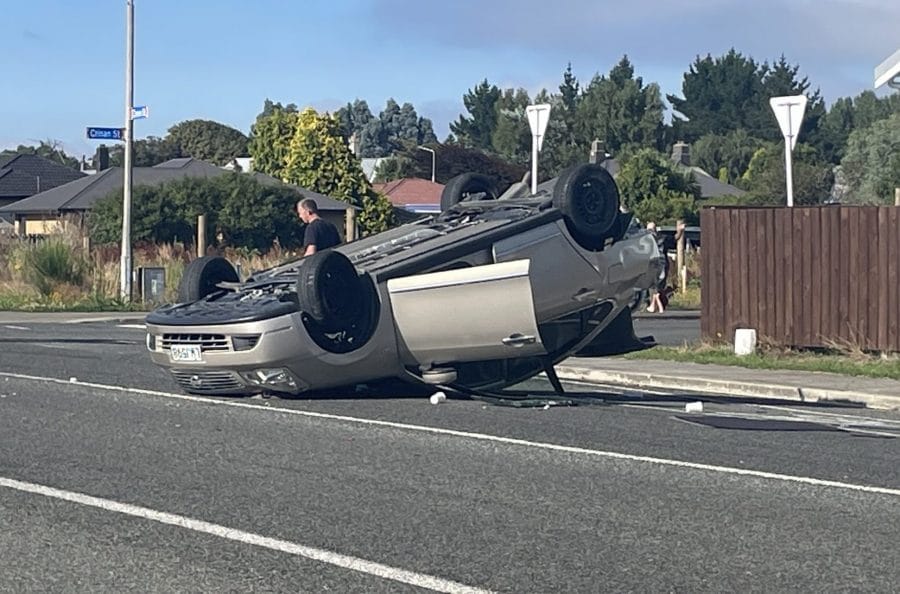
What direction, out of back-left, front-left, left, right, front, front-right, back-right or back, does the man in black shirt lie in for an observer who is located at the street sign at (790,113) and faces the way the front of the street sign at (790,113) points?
back-left

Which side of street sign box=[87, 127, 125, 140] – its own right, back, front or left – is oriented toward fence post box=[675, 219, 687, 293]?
left

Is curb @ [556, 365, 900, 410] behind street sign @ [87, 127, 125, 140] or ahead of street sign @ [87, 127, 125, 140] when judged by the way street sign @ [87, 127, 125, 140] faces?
ahead

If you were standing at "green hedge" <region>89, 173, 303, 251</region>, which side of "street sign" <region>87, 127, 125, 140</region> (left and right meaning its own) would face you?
back

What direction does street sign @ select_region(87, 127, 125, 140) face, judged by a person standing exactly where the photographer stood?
facing the viewer

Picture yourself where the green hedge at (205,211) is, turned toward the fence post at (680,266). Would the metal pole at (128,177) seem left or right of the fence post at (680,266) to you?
right

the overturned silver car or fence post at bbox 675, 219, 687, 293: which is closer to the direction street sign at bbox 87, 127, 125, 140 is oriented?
the overturned silver car

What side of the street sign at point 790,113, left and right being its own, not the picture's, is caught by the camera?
back

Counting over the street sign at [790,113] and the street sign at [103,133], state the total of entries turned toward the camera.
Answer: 1

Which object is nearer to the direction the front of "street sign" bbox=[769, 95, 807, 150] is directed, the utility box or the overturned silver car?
the utility box

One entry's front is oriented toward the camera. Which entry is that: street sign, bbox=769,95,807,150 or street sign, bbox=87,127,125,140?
street sign, bbox=87,127,125,140
